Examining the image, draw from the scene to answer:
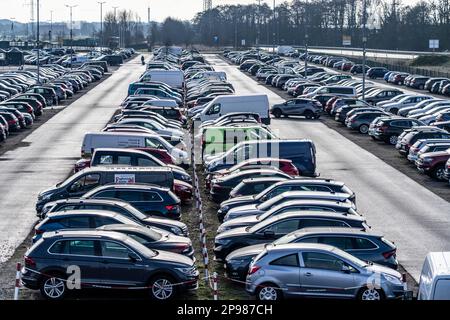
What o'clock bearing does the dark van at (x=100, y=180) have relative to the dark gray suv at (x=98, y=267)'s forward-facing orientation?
The dark van is roughly at 9 o'clock from the dark gray suv.

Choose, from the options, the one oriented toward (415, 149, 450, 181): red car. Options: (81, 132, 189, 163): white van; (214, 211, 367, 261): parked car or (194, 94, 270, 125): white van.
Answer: (81, 132, 189, 163): white van
